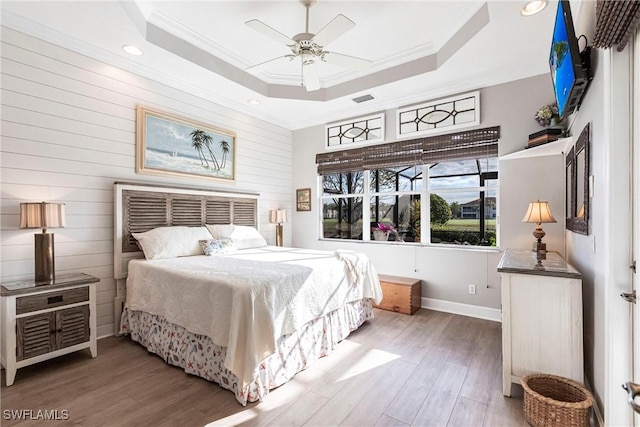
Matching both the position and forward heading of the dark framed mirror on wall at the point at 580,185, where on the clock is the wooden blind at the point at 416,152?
The wooden blind is roughly at 1 o'clock from the dark framed mirror on wall.

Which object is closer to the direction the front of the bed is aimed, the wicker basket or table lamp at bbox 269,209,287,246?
the wicker basket

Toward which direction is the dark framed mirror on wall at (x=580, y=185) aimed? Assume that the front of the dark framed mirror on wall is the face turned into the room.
to the viewer's left

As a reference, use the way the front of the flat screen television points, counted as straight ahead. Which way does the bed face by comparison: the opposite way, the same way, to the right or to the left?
the opposite way

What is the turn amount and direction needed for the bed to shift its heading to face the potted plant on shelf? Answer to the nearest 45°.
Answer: approximately 45° to its left

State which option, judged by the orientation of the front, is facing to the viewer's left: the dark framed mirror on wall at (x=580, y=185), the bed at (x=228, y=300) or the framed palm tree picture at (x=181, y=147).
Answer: the dark framed mirror on wall

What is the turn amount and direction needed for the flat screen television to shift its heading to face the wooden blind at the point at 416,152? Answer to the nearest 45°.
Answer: approximately 45° to its right

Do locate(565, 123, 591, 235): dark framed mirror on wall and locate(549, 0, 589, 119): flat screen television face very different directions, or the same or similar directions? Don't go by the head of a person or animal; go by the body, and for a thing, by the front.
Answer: same or similar directions

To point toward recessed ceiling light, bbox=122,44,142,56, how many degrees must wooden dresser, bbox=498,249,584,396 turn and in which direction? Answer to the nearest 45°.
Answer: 0° — it already faces it

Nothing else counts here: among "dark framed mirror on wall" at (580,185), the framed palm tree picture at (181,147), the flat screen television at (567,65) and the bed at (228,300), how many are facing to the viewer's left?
2

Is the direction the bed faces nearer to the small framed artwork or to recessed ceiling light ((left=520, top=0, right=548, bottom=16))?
the recessed ceiling light

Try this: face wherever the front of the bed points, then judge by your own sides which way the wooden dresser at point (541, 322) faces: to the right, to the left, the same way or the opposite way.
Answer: the opposite way

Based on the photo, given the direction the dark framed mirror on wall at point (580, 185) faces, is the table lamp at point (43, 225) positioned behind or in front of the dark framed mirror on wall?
in front

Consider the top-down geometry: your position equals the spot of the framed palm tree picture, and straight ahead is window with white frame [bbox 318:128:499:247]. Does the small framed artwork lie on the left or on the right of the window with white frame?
left

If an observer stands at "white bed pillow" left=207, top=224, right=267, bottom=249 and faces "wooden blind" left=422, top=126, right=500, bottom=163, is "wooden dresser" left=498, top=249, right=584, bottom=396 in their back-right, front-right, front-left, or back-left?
front-right

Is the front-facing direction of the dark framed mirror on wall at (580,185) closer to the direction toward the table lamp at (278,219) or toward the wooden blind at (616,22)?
the table lamp

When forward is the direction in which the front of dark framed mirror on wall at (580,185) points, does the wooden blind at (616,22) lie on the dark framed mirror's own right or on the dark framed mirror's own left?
on the dark framed mirror's own left

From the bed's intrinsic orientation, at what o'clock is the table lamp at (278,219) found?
The table lamp is roughly at 8 o'clock from the bed.

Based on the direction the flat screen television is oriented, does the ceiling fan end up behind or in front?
in front

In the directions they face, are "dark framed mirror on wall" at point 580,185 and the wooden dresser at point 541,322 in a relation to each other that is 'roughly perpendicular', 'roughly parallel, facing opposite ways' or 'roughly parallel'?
roughly parallel

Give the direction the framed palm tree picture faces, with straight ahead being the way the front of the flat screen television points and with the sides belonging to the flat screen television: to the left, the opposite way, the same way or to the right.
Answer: the opposite way
